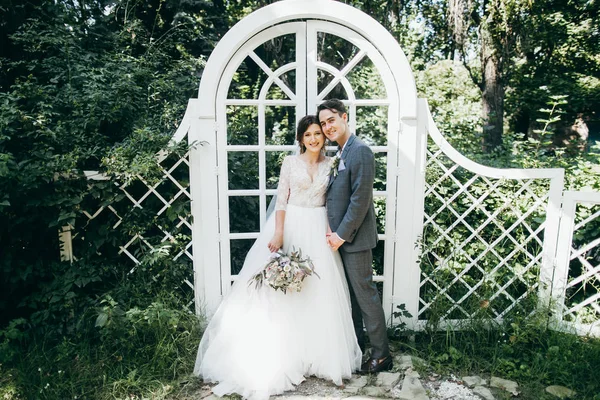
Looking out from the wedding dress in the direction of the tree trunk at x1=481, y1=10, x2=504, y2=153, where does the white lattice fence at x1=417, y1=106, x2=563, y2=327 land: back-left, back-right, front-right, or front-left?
front-right

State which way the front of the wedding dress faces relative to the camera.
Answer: toward the camera

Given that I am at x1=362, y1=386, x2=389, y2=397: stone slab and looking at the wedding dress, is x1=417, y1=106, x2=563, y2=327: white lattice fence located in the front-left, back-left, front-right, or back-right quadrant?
back-right

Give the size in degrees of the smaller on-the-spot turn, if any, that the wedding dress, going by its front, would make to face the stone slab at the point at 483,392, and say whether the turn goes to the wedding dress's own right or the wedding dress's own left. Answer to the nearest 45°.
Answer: approximately 90° to the wedding dress's own left

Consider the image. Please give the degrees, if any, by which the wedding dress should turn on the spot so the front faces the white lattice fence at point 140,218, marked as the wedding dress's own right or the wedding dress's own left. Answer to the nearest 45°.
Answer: approximately 135° to the wedding dress's own right

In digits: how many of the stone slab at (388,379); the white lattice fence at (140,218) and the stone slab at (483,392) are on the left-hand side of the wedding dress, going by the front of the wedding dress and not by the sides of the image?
2

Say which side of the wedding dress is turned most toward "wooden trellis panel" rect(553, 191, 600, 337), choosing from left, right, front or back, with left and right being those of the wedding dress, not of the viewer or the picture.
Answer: left

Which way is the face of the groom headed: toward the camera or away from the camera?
toward the camera
